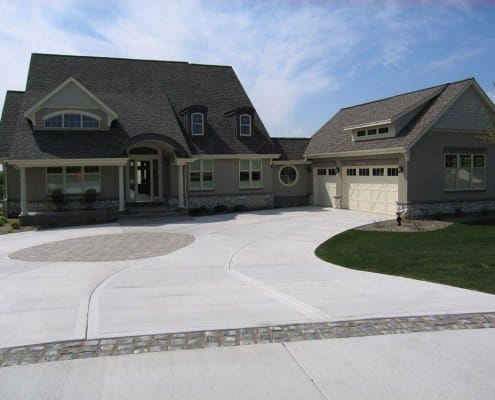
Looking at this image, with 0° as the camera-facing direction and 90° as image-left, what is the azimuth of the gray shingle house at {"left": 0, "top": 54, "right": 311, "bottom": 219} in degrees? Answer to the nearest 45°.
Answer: approximately 0°

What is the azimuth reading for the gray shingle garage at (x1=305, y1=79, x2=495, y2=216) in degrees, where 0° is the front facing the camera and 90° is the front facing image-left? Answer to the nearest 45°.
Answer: approximately 45°
